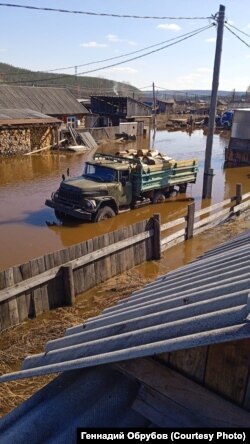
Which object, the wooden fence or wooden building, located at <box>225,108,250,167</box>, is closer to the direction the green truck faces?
the wooden fence

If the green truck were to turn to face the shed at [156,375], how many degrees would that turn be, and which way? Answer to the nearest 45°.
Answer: approximately 45° to its left

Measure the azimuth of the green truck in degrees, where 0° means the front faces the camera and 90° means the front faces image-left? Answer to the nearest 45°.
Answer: approximately 45°

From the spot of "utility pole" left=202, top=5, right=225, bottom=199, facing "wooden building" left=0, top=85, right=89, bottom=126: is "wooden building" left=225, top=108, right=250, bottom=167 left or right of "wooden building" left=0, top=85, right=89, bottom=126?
right

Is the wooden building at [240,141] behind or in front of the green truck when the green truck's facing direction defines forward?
behind

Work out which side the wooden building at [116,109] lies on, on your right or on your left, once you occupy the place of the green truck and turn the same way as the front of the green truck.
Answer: on your right

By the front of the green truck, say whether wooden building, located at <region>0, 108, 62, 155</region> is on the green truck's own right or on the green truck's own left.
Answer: on the green truck's own right
